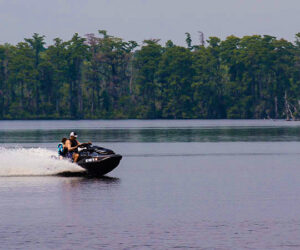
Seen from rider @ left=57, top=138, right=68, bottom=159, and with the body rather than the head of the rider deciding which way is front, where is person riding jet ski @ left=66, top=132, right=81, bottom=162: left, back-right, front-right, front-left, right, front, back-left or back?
front-right

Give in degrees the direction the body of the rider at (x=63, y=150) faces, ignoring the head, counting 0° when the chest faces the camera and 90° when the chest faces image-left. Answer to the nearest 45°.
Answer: approximately 270°
